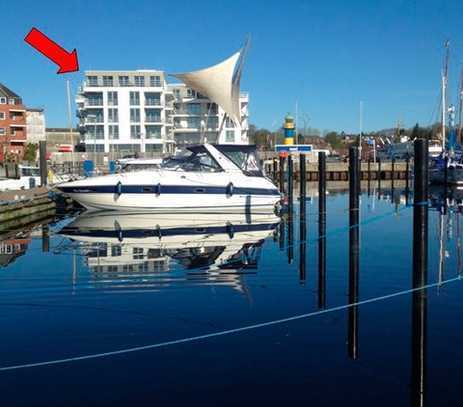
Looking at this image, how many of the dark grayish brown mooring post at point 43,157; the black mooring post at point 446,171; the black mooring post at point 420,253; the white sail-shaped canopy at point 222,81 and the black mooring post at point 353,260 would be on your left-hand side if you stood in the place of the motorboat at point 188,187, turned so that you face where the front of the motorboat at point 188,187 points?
2

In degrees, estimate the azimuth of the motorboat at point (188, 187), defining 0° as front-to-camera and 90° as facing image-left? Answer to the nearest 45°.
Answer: approximately 90°

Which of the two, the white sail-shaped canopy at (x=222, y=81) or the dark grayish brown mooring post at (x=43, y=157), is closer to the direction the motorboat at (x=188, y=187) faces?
the dark grayish brown mooring post

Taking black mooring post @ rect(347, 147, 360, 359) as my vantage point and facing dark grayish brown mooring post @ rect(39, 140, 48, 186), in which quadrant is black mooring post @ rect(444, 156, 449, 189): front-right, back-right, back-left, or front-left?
front-right

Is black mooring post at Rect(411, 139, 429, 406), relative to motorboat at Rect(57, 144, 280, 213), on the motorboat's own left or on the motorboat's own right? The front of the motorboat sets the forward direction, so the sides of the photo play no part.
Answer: on the motorboat's own left

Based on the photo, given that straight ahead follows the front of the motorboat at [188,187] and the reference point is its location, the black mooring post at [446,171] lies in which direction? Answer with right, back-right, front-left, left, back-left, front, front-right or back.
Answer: back-right

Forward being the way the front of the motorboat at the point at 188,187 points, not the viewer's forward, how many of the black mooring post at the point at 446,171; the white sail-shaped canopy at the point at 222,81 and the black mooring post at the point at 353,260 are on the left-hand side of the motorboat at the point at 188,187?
1

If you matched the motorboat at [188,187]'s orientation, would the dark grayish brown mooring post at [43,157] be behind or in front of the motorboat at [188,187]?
in front

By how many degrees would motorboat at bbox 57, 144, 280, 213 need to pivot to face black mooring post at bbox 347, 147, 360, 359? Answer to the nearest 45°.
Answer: approximately 90° to its left

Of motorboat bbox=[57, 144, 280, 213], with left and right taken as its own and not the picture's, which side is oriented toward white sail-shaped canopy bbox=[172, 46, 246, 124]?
right

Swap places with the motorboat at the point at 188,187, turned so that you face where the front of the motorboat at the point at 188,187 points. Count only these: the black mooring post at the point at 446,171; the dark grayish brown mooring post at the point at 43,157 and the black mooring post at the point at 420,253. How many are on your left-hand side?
1
